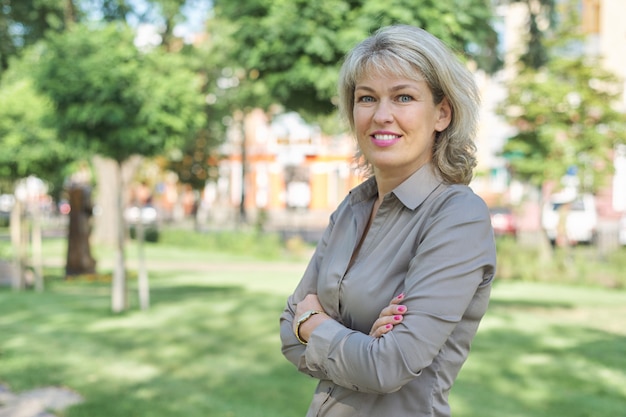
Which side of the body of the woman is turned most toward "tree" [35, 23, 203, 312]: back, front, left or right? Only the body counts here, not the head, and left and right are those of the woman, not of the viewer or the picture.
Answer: right

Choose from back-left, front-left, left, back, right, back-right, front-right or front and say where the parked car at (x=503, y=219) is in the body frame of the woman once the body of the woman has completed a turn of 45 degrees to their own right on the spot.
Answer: right

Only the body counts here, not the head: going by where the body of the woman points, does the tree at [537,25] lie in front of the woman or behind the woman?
behind

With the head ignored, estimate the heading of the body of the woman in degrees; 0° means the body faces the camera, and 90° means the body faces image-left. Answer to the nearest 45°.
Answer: approximately 45°
